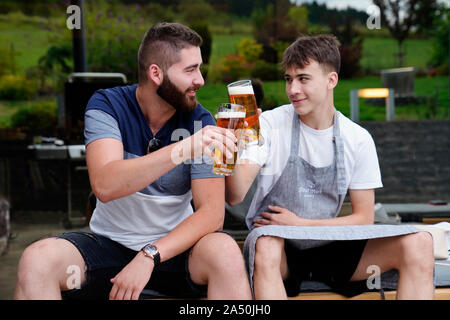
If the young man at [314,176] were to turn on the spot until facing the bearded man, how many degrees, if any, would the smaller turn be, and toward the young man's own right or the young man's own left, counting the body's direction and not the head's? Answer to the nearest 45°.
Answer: approximately 45° to the young man's own right

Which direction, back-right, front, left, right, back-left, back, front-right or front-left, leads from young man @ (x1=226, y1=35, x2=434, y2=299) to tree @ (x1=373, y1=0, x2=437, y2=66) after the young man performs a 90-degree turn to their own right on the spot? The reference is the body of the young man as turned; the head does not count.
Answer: right

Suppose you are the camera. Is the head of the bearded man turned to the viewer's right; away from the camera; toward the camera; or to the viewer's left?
to the viewer's right

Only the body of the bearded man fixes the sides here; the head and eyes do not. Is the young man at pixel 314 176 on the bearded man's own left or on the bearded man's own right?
on the bearded man's own left

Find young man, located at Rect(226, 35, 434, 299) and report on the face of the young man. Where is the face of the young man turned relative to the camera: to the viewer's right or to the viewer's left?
to the viewer's left

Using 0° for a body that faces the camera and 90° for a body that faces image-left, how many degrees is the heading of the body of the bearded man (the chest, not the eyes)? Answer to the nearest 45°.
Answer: approximately 0°

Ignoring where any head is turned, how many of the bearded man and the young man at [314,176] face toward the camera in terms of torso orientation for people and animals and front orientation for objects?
2

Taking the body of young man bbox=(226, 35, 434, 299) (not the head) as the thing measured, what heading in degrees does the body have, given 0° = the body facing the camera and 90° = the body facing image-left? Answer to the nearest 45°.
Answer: approximately 0°
